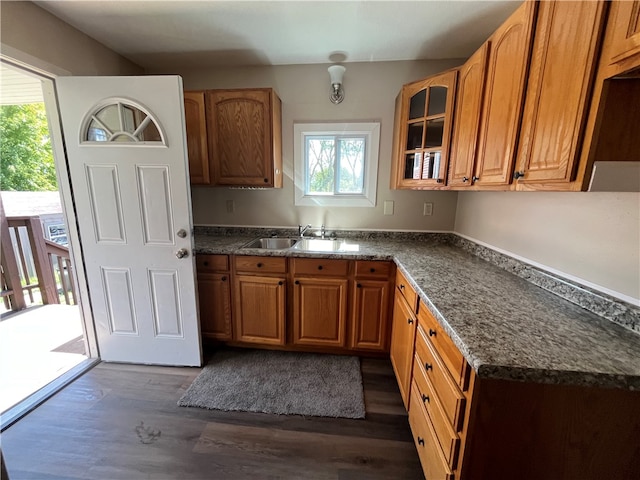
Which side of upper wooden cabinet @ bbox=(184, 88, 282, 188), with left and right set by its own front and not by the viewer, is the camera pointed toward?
front

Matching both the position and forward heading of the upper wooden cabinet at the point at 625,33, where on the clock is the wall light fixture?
The wall light fixture is roughly at 2 o'clock from the upper wooden cabinet.

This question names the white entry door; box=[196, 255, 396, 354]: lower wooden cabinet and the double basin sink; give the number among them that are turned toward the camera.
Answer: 3

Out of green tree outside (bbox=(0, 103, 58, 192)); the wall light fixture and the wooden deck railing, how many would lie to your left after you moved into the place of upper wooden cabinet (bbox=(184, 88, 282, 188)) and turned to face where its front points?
1

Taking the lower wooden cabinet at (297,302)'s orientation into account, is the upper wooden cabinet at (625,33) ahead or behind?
ahead

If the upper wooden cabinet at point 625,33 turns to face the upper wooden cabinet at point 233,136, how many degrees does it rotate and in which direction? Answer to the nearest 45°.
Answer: approximately 45° to its right

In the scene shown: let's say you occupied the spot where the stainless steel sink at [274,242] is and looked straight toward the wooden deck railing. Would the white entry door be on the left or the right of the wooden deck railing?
left

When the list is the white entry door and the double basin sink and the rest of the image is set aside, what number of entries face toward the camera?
2

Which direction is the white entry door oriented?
toward the camera

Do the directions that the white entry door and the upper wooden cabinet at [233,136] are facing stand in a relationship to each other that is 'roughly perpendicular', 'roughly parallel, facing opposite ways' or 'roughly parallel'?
roughly parallel

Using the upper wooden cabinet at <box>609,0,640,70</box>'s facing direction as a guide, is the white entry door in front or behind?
in front

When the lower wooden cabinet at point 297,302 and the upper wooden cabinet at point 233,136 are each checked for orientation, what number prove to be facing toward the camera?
2

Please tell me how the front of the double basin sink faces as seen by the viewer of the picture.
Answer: facing the viewer

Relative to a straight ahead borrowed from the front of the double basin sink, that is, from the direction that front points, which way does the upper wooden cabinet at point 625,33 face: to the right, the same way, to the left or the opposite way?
to the right
